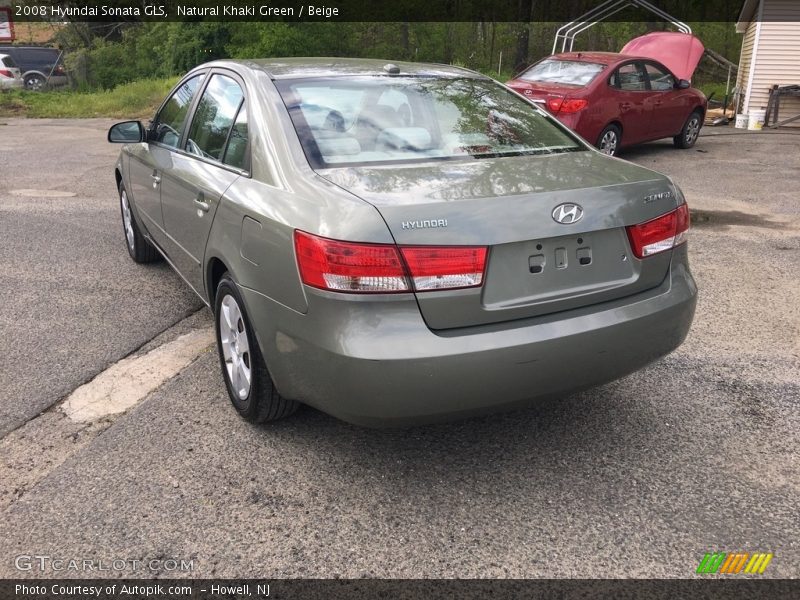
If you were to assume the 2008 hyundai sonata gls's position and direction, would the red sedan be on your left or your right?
on your right

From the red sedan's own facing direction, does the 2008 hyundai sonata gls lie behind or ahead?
behind

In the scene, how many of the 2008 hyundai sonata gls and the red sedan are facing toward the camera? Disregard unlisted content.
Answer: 0

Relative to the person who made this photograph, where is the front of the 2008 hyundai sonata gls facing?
facing away from the viewer and to the left of the viewer

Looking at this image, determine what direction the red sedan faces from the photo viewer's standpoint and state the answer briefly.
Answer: facing away from the viewer and to the right of the viewer
